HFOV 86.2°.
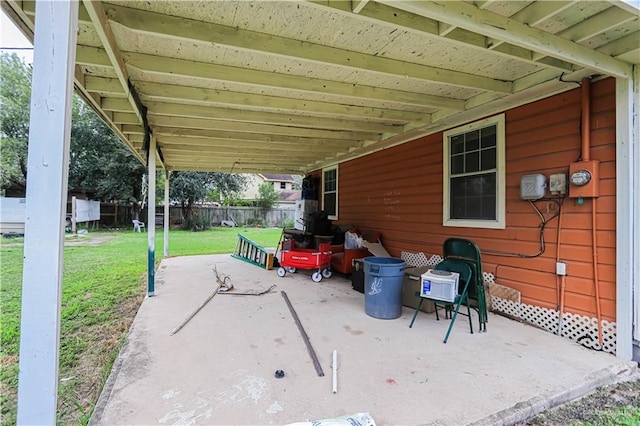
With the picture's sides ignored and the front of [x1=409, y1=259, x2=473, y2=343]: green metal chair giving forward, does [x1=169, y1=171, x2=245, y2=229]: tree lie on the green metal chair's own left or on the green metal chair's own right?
on the green metal chair's own right

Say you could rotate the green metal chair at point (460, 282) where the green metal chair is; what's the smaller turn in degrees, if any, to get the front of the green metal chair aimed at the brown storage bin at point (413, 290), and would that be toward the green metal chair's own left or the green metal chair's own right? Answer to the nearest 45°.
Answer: approximately 90° to the green metal chair's own right

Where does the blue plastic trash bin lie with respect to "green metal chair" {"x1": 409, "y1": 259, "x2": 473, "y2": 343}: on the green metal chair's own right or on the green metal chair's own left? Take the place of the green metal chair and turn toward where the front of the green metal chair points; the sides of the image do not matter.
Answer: on the green metal chair's own right

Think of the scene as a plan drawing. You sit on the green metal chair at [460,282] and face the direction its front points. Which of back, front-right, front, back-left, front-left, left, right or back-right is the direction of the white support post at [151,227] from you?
front-right

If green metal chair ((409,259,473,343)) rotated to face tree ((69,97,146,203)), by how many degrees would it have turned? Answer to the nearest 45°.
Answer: approximately 90° to its right

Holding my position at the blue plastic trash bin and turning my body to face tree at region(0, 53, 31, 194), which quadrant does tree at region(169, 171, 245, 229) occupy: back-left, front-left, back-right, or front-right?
front-right

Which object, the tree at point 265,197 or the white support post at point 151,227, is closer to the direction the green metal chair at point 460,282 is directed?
the white support post

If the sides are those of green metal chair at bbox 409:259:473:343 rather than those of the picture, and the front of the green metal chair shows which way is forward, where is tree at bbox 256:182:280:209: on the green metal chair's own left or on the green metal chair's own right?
on the green metal chair's own right

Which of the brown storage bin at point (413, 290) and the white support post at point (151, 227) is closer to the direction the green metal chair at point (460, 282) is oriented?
the white support post

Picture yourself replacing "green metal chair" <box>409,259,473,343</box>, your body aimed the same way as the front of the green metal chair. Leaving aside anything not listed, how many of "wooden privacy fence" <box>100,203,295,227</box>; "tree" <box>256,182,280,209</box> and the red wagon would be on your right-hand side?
3

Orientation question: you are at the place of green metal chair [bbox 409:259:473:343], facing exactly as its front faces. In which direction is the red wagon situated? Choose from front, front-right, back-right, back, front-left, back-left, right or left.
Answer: right

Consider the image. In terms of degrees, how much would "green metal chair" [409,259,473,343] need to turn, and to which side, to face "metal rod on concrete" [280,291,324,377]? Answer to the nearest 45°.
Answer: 0° — it already faces it

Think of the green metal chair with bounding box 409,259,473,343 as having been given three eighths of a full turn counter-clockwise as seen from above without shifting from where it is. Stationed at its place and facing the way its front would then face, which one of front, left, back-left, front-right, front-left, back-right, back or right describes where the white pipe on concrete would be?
back-right
